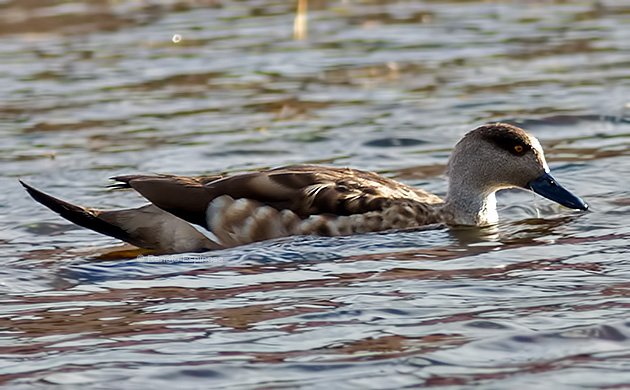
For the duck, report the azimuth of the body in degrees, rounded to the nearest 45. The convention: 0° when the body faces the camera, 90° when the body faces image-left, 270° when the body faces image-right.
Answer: approximately 270°
